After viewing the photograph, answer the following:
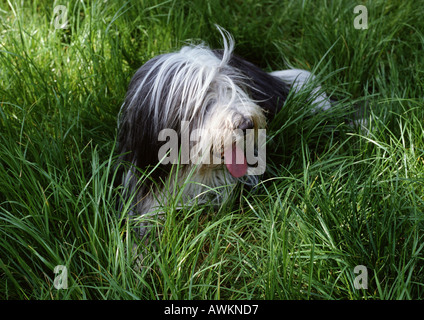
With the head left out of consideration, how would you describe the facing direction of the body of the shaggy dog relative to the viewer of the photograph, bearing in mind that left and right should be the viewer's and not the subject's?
facing the viewer and to the left of the viewer
